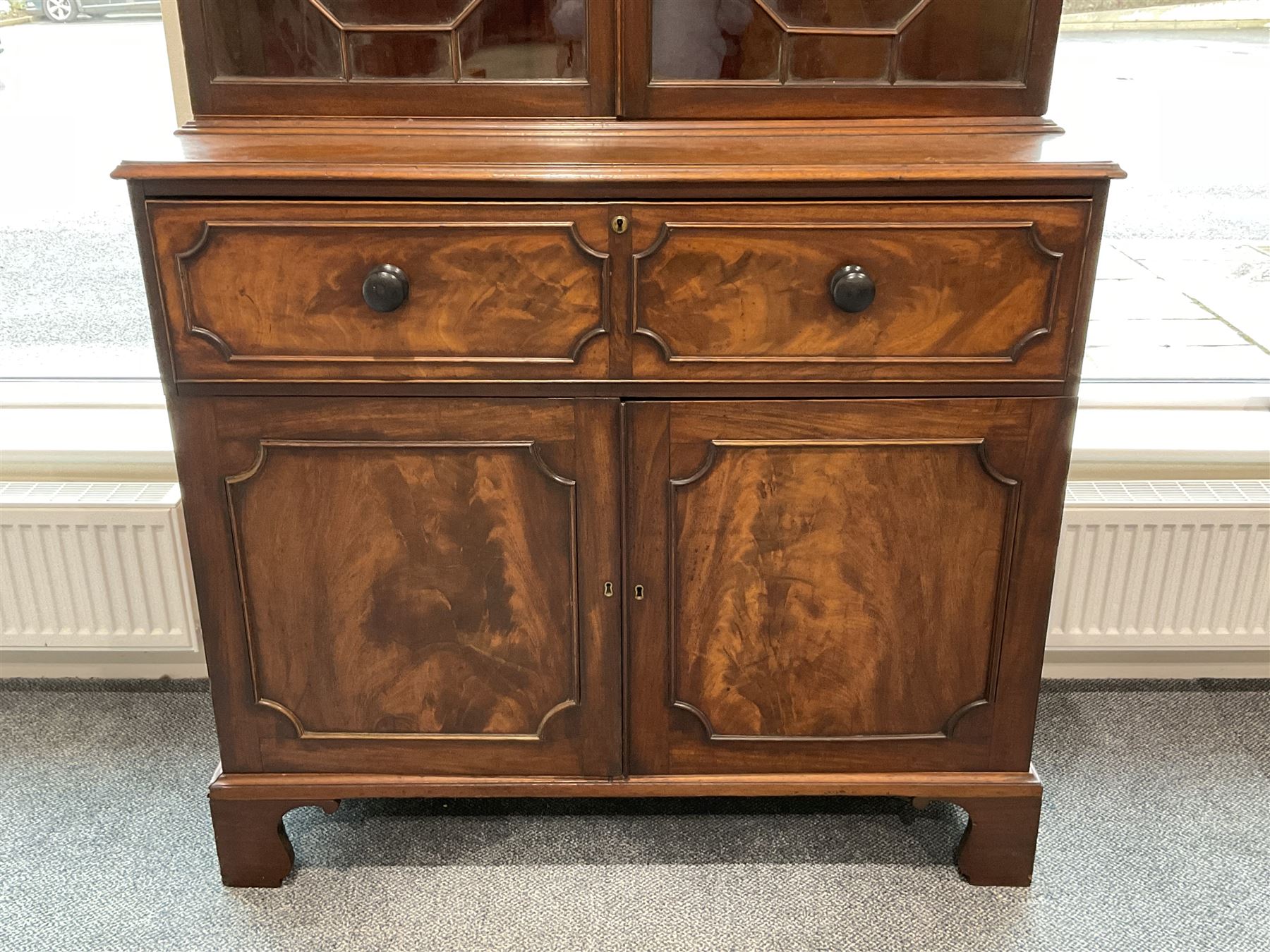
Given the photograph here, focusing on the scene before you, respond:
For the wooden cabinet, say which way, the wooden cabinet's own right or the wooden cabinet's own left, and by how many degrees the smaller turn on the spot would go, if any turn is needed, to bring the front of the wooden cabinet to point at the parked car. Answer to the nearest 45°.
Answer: approximately 135° to the wooden cabinet's own right

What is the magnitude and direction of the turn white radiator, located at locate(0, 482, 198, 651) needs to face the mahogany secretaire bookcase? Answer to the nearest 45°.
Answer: approximately 45° to its left

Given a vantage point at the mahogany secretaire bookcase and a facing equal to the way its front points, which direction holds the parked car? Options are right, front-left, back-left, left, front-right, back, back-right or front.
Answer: back-right

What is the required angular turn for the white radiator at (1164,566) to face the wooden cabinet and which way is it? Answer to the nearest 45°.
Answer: approximately 45° to its right

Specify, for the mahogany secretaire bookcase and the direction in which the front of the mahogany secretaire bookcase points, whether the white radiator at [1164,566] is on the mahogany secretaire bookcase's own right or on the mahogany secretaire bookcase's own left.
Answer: on the mahogany secretaire bookcase's own left

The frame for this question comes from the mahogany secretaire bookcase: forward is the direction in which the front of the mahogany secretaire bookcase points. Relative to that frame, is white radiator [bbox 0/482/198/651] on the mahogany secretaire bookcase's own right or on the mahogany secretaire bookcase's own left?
on the mahogany secretaire bookcase's own right
